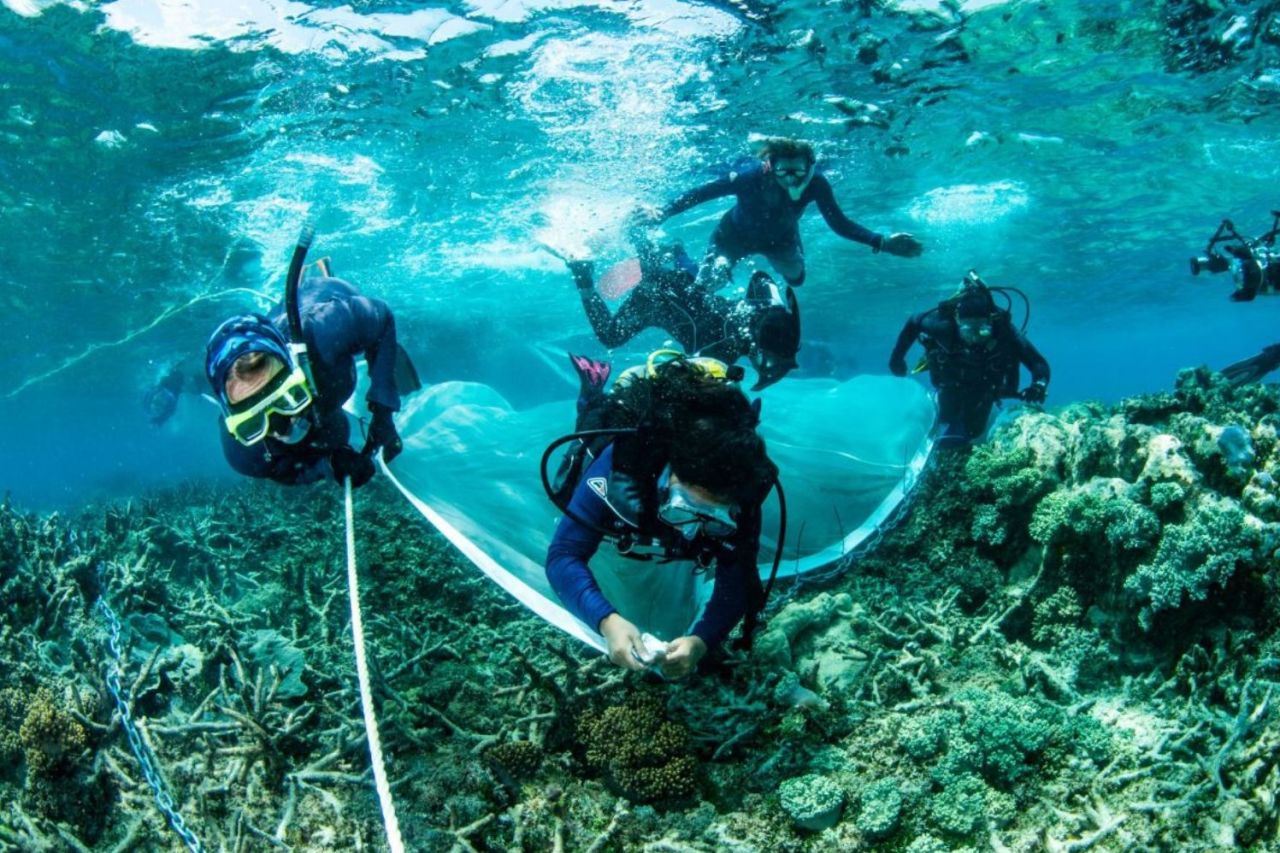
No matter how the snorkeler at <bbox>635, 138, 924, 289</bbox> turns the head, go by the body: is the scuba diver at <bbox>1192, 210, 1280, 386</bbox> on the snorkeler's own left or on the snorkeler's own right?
on the snorkeler's own left

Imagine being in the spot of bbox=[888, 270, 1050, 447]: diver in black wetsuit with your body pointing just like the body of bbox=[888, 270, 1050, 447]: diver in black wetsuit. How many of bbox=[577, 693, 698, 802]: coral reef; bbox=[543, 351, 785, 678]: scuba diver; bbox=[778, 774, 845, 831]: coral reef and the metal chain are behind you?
0

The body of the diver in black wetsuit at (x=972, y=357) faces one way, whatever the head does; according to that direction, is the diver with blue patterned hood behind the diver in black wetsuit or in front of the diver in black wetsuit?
in front

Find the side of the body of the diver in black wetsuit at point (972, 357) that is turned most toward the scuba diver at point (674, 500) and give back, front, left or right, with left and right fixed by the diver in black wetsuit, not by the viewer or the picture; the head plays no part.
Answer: front

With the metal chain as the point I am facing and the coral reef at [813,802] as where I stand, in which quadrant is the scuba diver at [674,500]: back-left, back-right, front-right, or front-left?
front-right

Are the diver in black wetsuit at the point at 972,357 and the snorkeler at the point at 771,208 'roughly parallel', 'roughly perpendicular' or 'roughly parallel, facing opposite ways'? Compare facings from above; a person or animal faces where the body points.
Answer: roughly parallel

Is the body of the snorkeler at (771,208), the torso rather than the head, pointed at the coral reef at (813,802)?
yes

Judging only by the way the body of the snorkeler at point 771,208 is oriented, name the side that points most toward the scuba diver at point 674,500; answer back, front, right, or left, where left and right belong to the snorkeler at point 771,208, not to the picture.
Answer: front

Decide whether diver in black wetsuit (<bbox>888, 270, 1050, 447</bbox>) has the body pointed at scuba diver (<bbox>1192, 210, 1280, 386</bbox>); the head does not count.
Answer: no

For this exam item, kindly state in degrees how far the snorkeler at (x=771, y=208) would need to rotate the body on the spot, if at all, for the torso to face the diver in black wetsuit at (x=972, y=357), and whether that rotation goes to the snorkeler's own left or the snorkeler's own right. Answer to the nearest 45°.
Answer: approximately 45° to the snorkeler's own left

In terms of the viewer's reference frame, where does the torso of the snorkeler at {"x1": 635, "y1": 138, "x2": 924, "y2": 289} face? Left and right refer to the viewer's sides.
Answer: facing the viewer

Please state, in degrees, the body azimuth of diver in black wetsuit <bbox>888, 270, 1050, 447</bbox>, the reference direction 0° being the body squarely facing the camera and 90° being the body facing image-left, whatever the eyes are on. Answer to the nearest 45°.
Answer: approximately 0°
